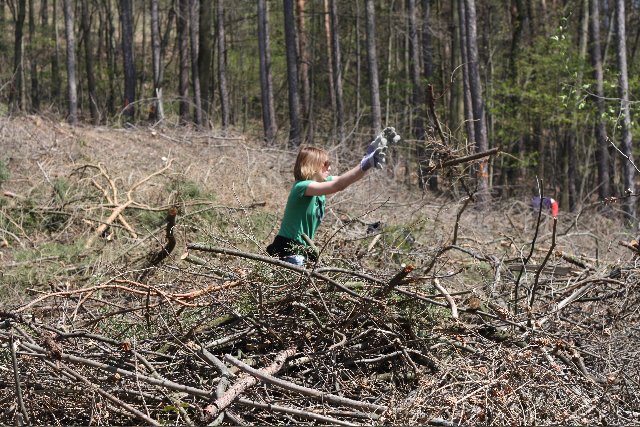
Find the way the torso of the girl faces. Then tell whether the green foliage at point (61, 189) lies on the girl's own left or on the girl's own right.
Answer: on the girl's own left

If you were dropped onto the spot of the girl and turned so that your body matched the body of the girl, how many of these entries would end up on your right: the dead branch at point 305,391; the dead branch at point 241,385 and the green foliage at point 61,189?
2

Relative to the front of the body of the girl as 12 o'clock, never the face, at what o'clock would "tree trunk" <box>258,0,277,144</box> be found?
The tree trunk is roughly at 9 o'clock from the girl.

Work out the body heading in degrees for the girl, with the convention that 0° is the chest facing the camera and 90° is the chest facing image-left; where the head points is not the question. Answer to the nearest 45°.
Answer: approximately 270°

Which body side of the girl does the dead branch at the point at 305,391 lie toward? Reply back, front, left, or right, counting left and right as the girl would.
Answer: right

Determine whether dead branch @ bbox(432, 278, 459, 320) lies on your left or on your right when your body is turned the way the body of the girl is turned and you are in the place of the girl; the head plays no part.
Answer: on your right

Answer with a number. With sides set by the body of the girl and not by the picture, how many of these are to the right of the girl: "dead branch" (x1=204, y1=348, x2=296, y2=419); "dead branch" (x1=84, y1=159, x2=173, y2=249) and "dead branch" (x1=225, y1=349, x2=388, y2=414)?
2
